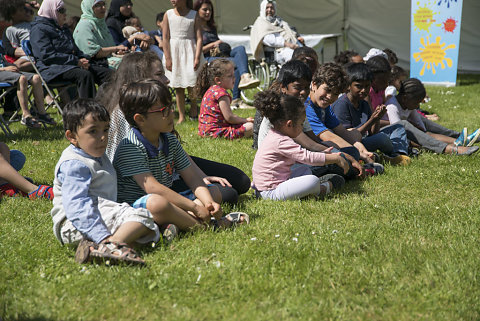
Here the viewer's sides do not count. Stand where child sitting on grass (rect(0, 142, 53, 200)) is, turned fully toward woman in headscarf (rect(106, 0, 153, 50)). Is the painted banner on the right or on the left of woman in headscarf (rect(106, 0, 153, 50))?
right

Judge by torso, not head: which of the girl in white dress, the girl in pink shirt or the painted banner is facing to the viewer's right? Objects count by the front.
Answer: the girl in pink shirt

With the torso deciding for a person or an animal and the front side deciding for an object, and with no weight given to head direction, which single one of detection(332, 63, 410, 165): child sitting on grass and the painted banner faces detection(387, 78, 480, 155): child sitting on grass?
the painted banner

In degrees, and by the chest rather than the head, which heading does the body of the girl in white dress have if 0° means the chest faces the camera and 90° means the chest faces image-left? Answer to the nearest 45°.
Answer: approximately 0°

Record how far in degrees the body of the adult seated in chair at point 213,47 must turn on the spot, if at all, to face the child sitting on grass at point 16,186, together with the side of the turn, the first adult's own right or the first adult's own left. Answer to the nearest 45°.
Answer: approximately 45° to the first adult's own right

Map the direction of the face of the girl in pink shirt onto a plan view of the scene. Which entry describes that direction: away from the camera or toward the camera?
away from the camera

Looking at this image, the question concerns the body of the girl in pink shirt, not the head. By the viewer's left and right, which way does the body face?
facing to the right of the viewer
